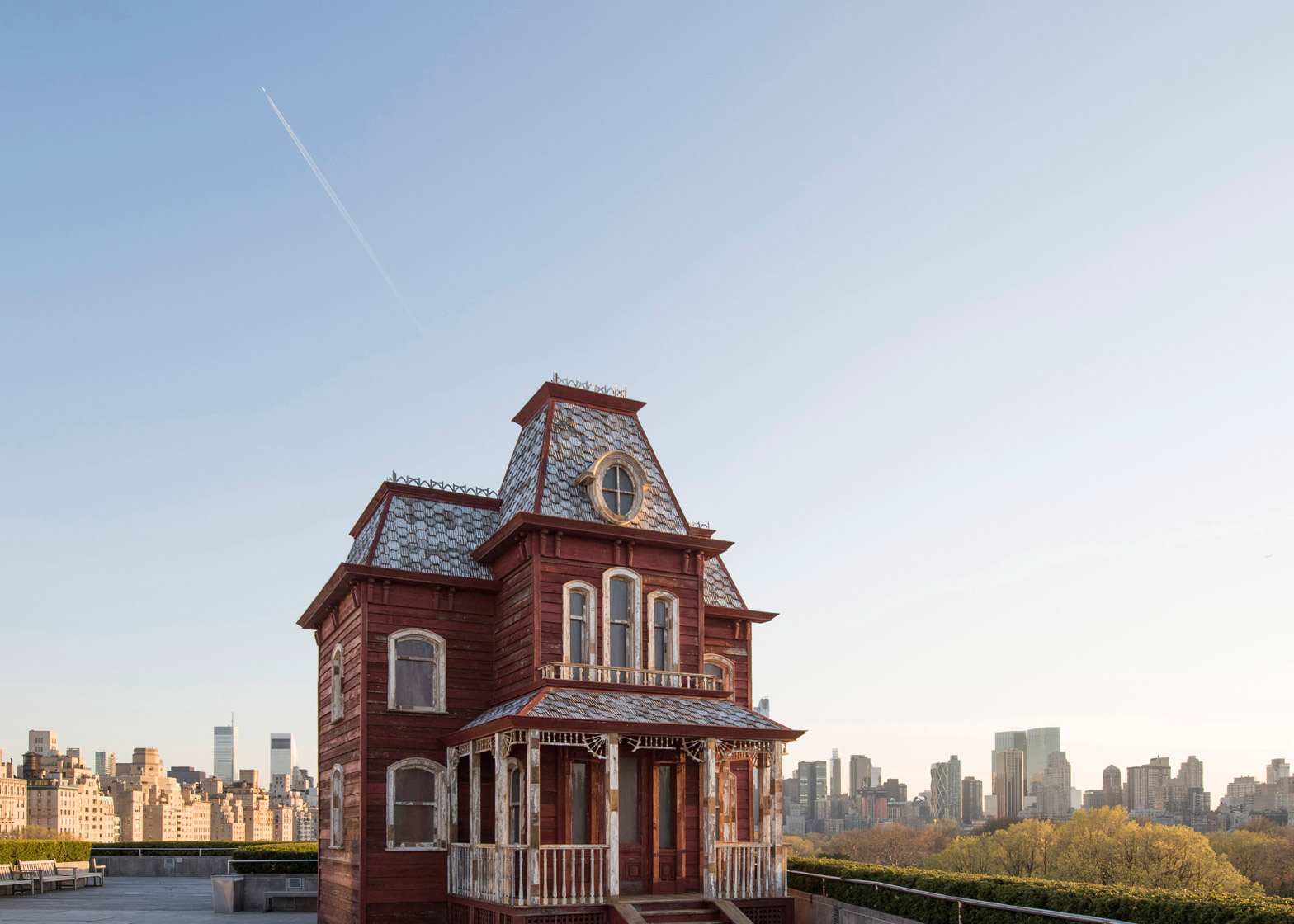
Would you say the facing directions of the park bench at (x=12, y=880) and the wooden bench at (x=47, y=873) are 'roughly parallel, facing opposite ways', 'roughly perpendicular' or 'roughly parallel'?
roughly parallel

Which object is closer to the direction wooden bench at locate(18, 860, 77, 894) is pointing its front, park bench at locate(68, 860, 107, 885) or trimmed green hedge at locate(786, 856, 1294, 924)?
the trimmed green hedge

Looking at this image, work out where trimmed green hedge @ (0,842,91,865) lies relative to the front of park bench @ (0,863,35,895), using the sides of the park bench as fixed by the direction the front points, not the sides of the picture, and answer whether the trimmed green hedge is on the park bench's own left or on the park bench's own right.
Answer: on the park bench's own left

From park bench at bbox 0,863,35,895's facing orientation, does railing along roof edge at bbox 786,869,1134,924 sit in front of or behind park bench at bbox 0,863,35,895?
in front

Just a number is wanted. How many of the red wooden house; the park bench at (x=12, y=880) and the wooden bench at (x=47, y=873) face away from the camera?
0

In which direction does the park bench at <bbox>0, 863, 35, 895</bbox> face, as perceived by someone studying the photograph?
facing the viewer and to the right of the viewer
